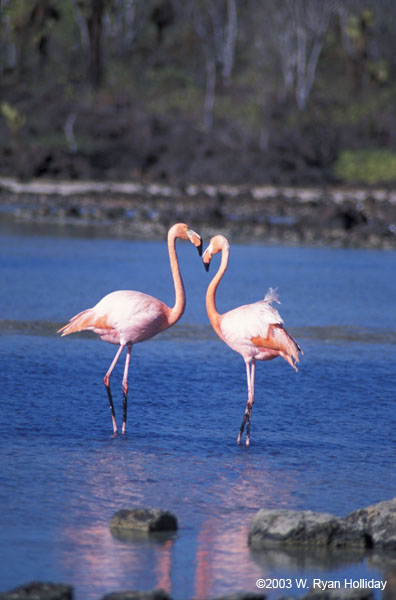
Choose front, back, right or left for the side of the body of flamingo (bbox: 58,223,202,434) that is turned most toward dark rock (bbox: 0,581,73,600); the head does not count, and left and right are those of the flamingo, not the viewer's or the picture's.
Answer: right

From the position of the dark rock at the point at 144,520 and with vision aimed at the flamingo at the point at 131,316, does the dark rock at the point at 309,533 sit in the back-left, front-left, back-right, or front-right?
back-right

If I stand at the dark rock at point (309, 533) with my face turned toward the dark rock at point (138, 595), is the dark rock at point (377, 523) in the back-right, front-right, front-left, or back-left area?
back-left

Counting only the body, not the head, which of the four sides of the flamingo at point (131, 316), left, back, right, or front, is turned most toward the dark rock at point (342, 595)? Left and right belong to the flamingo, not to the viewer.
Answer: right

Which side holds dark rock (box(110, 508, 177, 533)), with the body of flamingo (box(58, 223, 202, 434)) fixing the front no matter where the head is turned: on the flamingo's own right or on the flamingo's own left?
on the flamingo's own right

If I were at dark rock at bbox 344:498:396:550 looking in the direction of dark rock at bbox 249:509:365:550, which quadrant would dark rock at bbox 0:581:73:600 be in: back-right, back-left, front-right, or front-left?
front-left

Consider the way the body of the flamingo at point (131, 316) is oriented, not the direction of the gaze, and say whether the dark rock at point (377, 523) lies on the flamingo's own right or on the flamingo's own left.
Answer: on the flamingo's own right

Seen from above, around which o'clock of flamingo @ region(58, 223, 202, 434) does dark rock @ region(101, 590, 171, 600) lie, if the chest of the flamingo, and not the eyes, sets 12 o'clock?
The dark rock is roughly at 3 o'clock from the flamingo.

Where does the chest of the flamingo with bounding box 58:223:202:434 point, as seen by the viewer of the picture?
to the viewer's right

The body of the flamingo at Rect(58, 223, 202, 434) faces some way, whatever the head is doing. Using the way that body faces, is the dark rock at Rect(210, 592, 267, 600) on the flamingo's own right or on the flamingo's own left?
on the flamingo's own right

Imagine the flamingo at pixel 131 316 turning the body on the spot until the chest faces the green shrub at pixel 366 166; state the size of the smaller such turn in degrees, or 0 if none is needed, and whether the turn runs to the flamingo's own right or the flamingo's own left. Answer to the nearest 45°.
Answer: approximately 90° to the flamingo's own left
